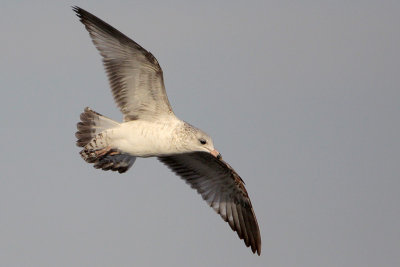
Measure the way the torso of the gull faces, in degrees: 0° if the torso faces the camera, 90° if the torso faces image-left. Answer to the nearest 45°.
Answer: approximately 270°
